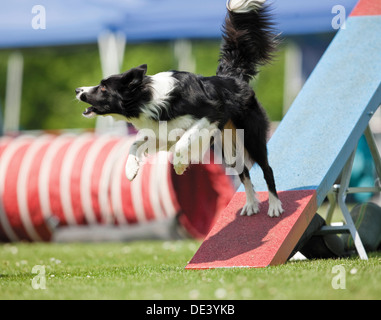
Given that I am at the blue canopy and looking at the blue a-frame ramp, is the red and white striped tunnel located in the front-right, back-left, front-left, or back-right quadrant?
front-right

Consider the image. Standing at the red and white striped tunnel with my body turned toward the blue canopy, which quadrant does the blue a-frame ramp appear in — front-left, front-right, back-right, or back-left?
back-right

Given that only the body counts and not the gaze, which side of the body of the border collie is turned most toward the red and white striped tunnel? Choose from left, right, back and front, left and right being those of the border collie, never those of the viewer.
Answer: right

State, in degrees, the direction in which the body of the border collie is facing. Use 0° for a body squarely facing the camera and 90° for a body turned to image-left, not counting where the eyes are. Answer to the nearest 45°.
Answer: approximately 90°

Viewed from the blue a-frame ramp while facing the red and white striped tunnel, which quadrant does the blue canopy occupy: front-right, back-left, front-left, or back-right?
front-right
